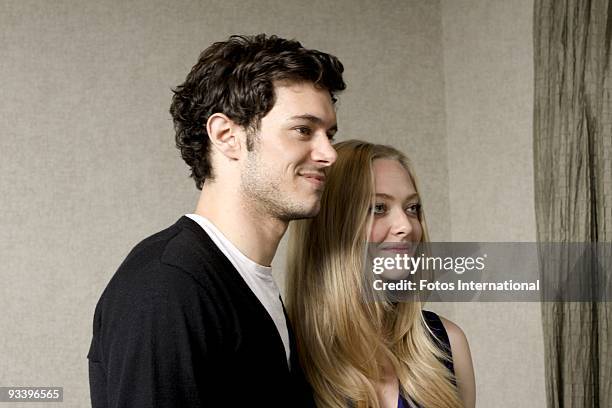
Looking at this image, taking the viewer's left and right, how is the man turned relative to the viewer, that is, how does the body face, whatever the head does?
facing to the right of the viewer

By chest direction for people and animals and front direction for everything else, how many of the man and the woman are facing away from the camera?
0

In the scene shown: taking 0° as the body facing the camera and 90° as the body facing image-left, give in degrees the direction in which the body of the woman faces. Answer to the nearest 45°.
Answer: approximately 315°

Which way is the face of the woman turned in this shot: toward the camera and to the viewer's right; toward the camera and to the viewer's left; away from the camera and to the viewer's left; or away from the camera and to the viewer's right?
toward the camera and to the viewer's right

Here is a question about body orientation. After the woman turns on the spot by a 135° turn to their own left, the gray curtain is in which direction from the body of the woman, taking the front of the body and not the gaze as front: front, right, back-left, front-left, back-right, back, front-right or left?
front-right

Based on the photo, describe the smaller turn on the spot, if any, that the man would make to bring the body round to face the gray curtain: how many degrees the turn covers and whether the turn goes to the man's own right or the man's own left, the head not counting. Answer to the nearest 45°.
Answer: approximately 45° to the man's own left
